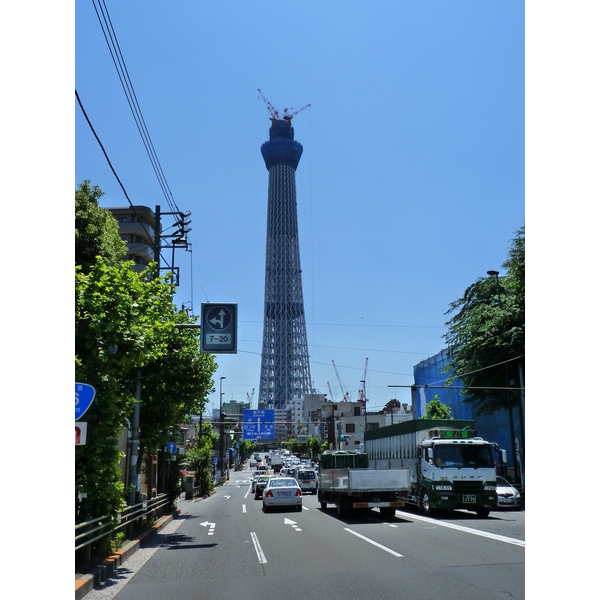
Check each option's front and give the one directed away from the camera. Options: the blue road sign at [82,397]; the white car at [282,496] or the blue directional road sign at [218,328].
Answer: the white car

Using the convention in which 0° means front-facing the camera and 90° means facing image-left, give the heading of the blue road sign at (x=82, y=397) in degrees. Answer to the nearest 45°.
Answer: approximately 0°

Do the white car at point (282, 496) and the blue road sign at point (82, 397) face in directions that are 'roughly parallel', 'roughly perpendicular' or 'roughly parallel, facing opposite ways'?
roughly parallel, facing opposite ways

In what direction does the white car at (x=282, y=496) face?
away from the camera

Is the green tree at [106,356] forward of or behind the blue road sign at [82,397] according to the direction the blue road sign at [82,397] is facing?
behind

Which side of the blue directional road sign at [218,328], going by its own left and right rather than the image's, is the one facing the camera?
front

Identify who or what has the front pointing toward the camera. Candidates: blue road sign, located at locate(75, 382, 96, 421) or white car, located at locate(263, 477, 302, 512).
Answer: the blue road sign

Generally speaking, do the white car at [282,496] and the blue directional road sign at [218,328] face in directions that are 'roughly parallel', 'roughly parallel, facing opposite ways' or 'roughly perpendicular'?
roughly parallel, facing opposite ways

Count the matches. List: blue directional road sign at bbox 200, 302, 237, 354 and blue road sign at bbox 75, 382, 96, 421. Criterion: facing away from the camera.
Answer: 0

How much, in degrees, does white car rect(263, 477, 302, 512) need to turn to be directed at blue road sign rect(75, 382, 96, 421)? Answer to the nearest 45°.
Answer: approximately 180°

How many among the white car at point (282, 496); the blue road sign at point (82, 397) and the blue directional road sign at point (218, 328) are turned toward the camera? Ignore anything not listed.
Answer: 2
